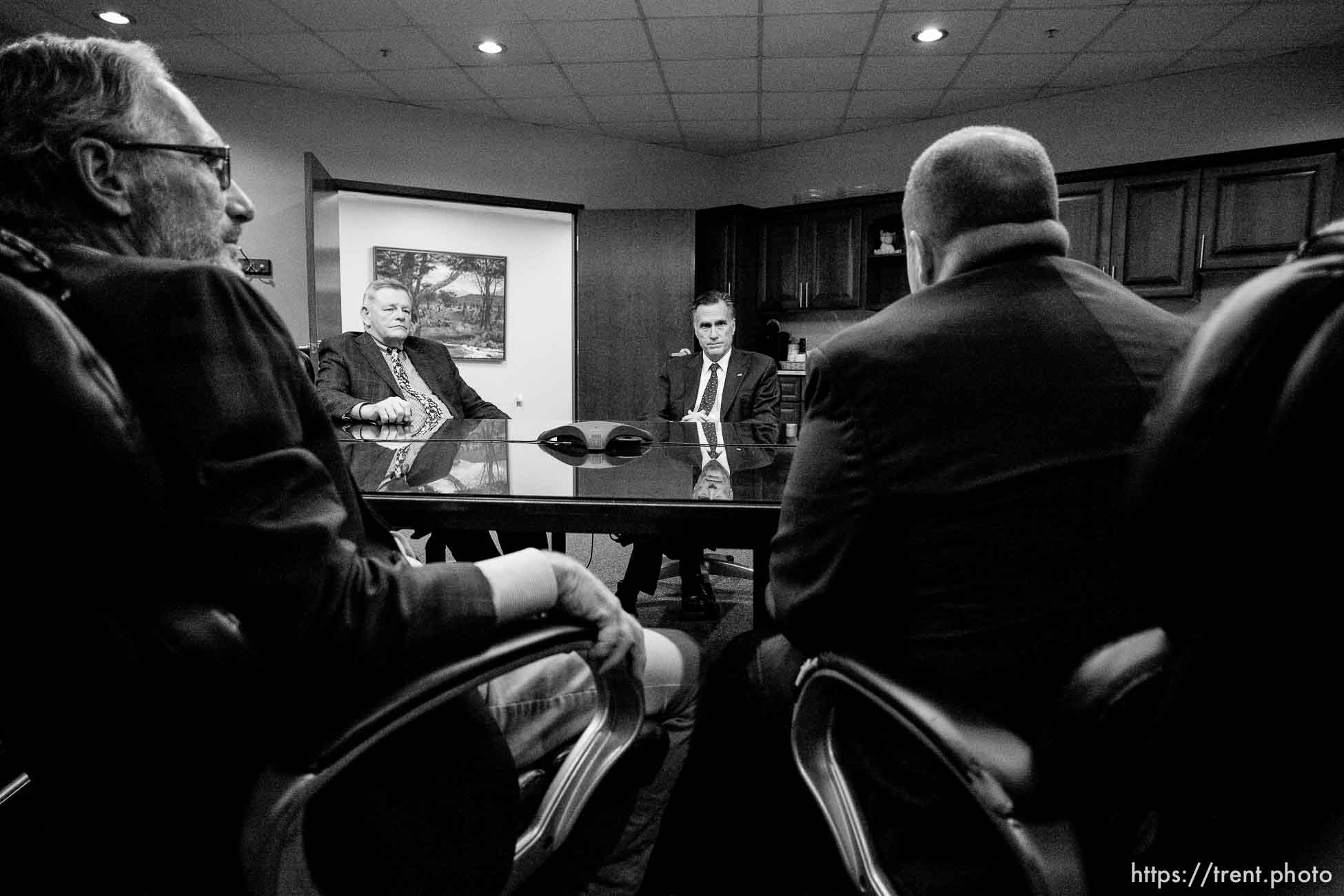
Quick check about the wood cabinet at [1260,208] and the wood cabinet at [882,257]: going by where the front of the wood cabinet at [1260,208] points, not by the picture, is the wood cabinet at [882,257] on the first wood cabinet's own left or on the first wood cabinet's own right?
on the first wood cabinet's own right

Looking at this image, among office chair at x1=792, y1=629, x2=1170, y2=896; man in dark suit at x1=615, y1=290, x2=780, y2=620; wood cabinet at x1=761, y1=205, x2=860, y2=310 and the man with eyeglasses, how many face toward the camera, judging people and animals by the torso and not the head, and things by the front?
2

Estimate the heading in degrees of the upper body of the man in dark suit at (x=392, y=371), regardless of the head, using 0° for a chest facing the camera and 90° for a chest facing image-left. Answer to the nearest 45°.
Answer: approximately 315°

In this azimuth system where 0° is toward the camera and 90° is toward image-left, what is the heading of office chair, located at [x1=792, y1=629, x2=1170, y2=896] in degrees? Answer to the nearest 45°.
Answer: approximately 135°

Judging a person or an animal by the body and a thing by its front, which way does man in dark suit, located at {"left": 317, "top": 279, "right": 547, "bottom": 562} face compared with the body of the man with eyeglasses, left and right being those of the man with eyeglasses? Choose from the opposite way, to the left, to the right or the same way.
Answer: to the right

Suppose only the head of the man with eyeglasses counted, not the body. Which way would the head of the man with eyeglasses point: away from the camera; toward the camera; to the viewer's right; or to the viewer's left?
to the viewer's right

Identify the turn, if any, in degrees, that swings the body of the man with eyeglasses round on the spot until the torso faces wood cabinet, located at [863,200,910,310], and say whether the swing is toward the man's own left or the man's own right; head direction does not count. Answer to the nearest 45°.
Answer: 0° — they already face it

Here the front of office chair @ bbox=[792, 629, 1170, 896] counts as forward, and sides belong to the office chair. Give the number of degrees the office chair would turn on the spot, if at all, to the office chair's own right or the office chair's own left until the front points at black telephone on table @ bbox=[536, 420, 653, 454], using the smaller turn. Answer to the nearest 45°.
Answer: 0° — it already faces it

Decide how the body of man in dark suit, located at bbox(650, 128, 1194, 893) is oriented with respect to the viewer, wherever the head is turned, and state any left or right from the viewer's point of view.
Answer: facing away from the viewer and to the left of the viewer

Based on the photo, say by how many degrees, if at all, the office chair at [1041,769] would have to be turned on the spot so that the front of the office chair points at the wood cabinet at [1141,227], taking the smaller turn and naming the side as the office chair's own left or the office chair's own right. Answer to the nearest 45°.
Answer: approximately 45° to the office chair's own right

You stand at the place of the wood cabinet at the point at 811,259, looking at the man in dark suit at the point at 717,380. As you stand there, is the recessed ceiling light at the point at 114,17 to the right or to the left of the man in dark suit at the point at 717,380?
right
